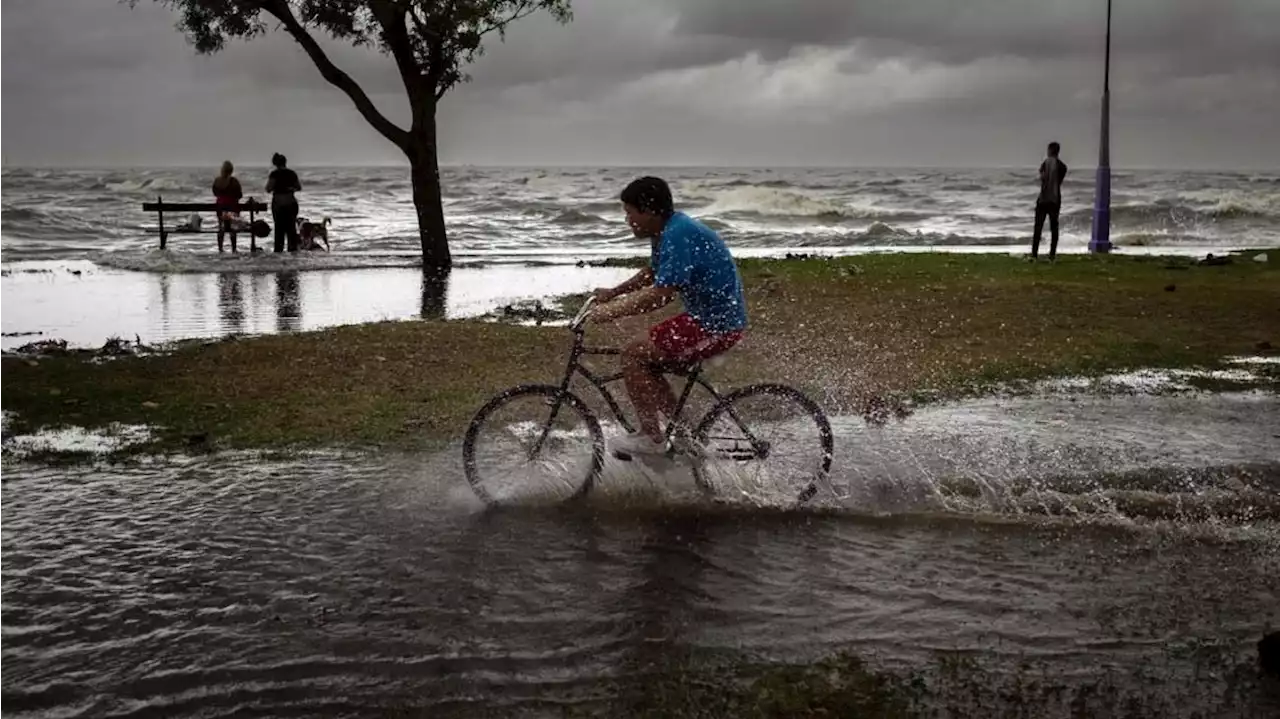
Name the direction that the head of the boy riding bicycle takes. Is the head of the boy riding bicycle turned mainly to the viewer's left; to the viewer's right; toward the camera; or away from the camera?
to the viewer's left

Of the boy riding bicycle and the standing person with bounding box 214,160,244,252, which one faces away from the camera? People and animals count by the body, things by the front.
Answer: the standing person

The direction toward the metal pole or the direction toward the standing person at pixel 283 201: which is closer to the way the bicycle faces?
the standing person

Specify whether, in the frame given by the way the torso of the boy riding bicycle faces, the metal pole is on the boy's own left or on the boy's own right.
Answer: on the boy's own right

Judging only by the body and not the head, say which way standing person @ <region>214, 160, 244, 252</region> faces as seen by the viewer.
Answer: away from the camera

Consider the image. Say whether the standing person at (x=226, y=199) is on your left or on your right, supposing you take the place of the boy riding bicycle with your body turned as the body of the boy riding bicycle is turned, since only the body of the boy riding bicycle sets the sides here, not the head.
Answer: on your right

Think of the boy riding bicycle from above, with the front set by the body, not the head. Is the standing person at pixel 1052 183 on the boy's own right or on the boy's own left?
on the boy's own right

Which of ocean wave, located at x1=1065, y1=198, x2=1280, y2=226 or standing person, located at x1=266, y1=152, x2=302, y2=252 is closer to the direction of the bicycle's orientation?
the standing person

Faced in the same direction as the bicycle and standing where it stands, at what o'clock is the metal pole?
The metal pole is roughly at 4 o'clock from the bicycle.

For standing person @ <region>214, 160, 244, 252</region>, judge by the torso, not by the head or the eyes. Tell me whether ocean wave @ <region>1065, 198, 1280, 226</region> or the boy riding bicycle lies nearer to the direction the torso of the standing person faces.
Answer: the ocean wave

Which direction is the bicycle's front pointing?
to the viewer's left

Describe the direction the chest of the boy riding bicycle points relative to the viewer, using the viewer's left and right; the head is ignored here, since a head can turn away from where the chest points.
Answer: facing to the left of the viewer

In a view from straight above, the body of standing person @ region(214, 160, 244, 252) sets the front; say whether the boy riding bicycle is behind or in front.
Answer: behind

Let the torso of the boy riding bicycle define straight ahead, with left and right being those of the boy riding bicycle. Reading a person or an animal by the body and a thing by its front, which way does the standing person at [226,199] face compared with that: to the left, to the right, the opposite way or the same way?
to the right
